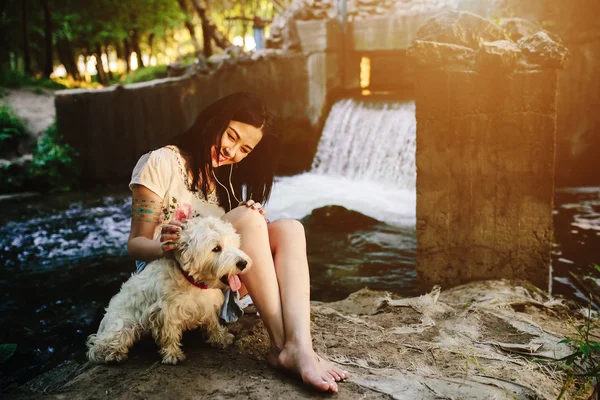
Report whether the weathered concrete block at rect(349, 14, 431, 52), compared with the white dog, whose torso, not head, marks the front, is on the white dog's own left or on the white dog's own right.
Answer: on the white dog's own left

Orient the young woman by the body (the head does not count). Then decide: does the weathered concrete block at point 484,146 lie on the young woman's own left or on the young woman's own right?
on the young woman's own left

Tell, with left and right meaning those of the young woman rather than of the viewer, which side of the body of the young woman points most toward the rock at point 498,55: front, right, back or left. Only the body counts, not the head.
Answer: left

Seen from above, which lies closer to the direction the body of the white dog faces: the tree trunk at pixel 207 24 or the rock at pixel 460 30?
the rock

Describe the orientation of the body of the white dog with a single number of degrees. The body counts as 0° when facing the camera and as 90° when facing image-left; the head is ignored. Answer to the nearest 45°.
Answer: approximately 315°

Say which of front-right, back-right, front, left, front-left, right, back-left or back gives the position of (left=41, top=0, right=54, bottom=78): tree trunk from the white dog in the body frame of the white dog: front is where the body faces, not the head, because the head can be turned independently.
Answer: back-left

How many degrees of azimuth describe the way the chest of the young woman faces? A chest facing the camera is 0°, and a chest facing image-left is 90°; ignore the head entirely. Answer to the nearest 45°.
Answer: approximately 315°

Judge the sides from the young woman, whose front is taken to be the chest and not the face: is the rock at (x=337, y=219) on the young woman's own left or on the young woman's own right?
on the young woman's own left

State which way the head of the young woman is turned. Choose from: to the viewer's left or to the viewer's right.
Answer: to the viewer's right
